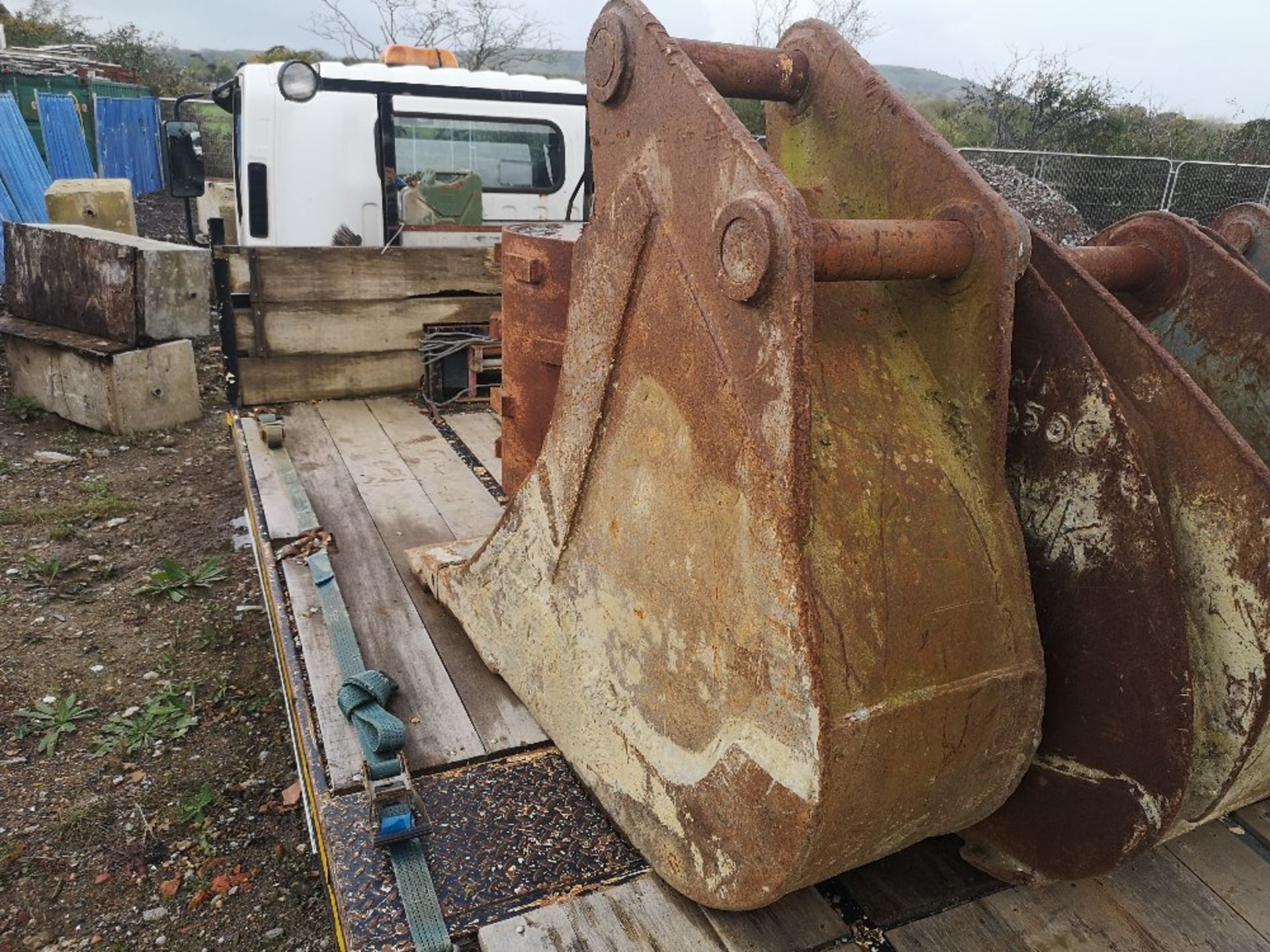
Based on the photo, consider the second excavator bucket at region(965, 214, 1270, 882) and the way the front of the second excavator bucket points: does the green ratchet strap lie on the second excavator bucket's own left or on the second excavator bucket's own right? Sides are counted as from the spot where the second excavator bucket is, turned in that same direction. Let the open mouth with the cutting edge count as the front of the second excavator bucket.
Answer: on the second excavator bucket's own left

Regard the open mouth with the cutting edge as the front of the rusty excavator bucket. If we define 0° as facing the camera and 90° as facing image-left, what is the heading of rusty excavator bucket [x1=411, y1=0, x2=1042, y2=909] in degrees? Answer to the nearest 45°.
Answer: approximately 135°

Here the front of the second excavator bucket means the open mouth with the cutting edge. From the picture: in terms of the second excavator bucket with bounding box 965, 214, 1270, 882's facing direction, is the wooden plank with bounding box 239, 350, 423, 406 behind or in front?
in front

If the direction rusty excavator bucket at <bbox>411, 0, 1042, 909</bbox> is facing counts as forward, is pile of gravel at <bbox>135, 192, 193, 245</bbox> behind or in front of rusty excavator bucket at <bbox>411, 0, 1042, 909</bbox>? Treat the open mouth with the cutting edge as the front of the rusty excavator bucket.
in front

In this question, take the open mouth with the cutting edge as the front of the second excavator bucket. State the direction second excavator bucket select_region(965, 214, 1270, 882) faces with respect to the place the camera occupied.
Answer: facing away from the viewer and to the left of the viewer
